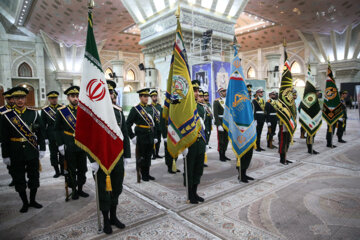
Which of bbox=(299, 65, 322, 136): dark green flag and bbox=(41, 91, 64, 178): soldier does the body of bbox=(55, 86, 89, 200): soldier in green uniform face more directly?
the dark green flag

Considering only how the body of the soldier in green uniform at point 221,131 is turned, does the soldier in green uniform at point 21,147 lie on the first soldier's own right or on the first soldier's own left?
on the first soldier's own right

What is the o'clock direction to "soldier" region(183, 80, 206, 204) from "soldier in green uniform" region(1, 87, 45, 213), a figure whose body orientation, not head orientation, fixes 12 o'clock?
The soldier is roughly at 10 o'clock from the soldier in green uniform.

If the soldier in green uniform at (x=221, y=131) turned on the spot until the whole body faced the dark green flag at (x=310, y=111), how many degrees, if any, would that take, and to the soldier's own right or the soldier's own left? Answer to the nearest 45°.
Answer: approximately 45° to the soldier's own left

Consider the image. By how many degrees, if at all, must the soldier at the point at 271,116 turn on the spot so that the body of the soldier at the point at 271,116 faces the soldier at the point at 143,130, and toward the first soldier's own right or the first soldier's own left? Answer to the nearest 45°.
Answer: approximately 90° to the first soldier's own right

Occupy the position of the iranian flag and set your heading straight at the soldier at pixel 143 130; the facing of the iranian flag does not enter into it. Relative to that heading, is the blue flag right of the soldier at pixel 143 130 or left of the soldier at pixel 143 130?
right

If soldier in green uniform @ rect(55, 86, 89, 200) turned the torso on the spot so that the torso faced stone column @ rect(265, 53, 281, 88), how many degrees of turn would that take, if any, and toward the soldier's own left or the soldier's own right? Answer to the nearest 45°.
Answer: approximately 90° to the soldier's own left
